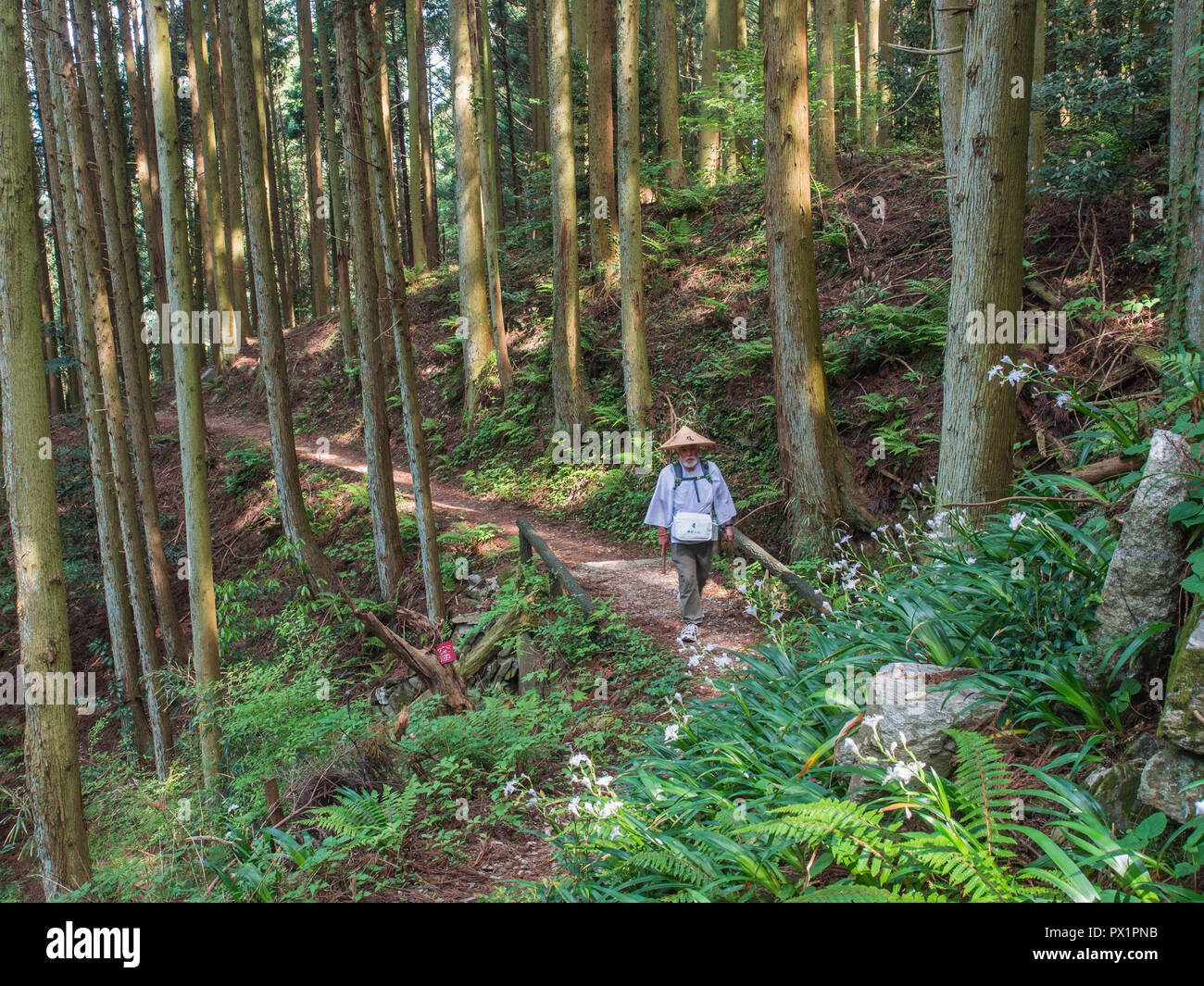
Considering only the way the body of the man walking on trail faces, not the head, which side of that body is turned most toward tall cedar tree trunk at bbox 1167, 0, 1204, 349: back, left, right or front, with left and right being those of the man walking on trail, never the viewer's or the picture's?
left

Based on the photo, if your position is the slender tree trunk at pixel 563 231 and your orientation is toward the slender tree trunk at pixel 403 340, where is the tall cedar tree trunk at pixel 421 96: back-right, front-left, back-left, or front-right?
back-right

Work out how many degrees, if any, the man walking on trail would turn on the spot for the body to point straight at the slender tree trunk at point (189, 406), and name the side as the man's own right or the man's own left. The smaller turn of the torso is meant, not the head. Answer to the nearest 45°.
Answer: approximately 90° to the man's own right

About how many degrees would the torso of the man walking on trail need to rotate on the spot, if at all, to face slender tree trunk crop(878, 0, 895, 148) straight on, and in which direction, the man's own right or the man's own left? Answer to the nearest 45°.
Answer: approximately 180°

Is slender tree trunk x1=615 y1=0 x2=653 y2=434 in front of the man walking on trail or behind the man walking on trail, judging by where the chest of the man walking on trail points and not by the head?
behind

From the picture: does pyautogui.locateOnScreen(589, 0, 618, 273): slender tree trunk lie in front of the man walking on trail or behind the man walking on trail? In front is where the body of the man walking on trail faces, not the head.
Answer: behind

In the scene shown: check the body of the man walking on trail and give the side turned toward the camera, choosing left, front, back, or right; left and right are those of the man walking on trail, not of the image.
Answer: front

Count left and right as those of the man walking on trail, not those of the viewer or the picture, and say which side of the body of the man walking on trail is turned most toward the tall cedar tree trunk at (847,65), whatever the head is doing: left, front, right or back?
back

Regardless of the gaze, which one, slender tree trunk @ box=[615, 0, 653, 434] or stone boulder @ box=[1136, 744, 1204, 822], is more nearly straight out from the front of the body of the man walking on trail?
the stone boulder
